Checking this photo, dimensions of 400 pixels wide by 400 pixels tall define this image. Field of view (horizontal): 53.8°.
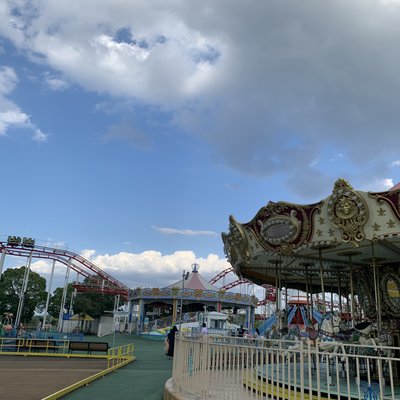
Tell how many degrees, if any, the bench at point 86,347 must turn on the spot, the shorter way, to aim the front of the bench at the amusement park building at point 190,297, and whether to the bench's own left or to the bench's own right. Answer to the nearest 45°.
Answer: approximately 135° to the bench's own left

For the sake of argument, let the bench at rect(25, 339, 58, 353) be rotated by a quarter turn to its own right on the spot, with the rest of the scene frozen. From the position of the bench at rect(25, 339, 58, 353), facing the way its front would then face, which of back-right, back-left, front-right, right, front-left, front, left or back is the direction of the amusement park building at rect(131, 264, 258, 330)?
back-right

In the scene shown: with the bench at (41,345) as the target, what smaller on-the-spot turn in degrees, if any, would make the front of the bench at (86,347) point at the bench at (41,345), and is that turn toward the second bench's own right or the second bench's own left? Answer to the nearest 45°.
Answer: approximately 135° to the second bench's own right

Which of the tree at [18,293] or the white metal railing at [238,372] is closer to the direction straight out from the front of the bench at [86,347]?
the white metal railing

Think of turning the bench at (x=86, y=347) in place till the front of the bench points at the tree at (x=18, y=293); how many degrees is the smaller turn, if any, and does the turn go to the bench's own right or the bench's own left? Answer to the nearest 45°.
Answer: approximately 180°

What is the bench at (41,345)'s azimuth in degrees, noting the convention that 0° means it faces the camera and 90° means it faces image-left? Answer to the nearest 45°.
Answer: approximately 0°

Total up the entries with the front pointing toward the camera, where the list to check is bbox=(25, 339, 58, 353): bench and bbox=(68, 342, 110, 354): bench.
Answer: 2
